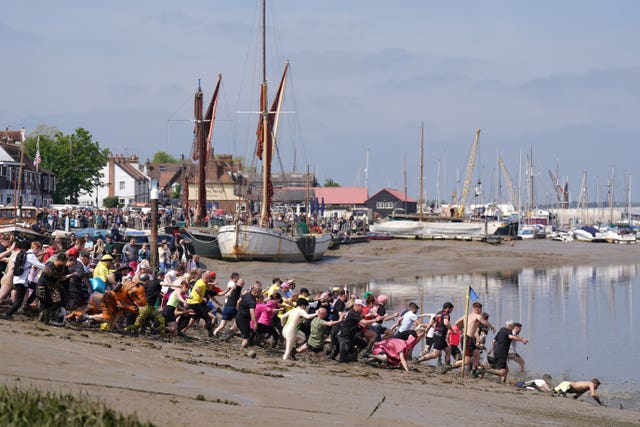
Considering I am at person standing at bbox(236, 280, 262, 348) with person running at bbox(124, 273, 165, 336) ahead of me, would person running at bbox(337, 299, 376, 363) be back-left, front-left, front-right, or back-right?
back-left

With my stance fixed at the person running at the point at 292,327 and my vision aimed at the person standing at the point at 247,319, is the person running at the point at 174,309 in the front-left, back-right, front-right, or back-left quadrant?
front-left

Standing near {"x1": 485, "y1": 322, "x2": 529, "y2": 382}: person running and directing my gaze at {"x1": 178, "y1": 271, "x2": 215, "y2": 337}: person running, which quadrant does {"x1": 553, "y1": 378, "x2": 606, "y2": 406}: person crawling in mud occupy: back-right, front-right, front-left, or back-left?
back-left

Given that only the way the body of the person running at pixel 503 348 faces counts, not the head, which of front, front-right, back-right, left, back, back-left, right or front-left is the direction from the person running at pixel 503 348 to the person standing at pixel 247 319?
back

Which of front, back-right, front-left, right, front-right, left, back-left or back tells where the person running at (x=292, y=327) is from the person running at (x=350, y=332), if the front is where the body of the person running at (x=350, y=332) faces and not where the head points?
back

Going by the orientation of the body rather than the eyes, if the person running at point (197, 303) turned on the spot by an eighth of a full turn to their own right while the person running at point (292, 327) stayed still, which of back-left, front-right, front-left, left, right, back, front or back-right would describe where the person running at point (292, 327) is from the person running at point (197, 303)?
front

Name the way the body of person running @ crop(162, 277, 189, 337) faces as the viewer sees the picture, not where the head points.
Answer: to the viewer's right

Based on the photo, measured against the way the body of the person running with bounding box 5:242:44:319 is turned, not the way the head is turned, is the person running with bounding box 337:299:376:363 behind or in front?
in front

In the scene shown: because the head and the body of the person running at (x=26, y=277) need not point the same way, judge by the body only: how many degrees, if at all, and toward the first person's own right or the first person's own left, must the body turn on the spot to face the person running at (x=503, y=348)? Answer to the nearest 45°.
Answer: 0° — they already face them

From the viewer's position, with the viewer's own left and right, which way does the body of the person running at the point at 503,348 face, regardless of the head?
facing to the right of the viewer

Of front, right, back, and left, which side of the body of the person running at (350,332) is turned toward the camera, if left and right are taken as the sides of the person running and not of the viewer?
right

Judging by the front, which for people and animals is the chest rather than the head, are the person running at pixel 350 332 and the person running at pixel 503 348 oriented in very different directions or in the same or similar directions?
same or similar directions

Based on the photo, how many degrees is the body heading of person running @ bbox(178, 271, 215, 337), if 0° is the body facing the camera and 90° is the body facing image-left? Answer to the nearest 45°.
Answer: approximately 270°

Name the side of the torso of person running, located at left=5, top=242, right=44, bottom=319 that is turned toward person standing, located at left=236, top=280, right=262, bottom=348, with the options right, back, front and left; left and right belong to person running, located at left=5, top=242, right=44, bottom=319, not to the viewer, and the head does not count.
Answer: front

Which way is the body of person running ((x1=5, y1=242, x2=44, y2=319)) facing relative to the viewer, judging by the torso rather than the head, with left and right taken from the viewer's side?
facing to the right of the viewer

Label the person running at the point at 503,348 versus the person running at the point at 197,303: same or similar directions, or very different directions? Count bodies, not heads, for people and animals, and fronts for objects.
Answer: same or similar directions
